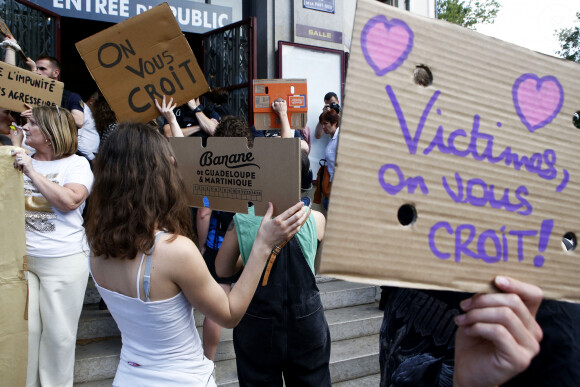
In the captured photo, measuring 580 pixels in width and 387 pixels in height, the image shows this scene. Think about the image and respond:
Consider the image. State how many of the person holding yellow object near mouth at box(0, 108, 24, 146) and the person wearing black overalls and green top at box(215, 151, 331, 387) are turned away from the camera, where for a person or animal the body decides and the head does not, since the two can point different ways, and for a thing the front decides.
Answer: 1

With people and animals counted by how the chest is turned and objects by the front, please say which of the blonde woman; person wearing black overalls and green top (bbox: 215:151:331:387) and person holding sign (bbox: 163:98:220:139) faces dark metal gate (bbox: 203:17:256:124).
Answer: person wearing black overalls and green top (bbox: 215:151:331:387)

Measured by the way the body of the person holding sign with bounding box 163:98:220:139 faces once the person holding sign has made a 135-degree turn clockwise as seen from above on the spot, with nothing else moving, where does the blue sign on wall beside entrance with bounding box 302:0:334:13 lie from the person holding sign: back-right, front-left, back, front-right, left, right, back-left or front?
right

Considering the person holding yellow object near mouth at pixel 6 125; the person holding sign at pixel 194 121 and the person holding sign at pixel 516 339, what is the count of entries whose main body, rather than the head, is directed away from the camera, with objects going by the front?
0

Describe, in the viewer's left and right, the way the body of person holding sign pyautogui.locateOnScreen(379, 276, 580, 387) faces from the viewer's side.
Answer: facing the viewer

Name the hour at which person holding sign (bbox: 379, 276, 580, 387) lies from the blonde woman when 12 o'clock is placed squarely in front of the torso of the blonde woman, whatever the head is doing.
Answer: The person holding sign is roughly at 10 o'clock from the blonde woman.

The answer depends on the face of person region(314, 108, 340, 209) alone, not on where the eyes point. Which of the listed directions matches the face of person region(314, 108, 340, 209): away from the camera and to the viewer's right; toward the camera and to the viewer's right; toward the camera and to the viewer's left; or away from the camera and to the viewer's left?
toward the camera and to the viewer's left

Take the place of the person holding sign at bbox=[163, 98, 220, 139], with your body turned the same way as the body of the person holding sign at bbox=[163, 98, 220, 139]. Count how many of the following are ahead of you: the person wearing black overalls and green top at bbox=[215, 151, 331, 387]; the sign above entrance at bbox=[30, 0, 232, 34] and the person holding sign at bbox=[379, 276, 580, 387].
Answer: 2

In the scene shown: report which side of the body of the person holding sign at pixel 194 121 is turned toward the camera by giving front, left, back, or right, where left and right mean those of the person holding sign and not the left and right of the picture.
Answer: front

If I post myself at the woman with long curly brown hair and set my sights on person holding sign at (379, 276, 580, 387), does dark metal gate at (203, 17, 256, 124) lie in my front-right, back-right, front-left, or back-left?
back-left

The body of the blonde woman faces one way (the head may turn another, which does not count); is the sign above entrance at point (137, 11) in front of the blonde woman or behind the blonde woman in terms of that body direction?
behind

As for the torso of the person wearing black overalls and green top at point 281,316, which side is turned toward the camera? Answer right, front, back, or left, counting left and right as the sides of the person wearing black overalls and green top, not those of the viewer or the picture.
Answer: back

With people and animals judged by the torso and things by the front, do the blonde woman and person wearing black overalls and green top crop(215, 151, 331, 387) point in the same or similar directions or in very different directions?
very different directions
